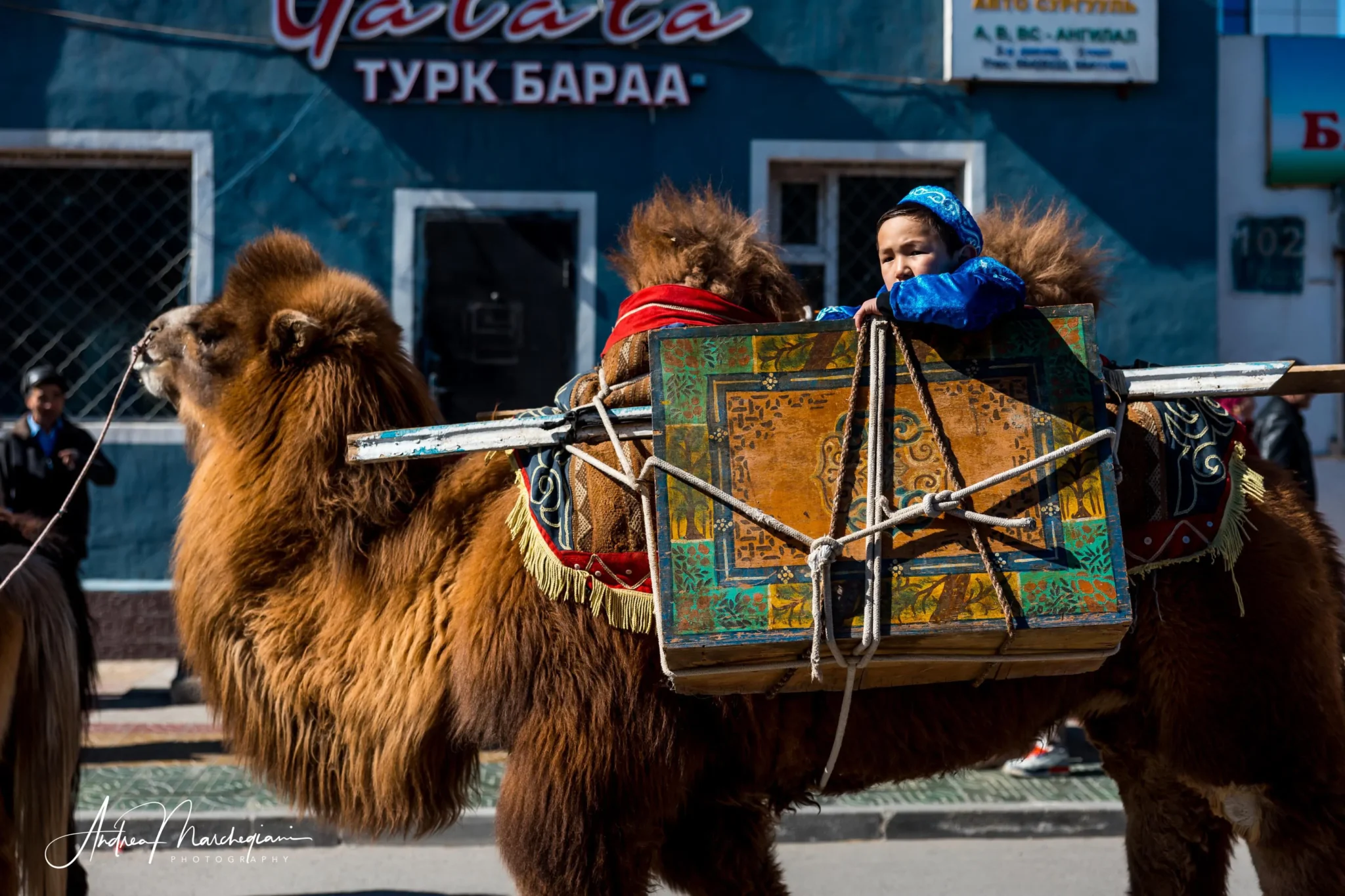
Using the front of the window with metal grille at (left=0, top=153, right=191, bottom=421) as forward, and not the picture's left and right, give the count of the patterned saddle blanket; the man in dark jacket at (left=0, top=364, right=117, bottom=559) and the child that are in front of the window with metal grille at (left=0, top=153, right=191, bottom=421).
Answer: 3

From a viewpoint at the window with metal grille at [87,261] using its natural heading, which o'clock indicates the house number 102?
The house number 102 is roughly at 10 o'clock from the window with metal grille.

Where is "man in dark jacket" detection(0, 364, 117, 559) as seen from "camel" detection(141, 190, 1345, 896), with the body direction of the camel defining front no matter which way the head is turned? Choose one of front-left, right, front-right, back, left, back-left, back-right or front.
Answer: front-right

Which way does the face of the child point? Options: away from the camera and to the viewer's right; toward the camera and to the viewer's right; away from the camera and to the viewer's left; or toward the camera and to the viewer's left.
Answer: toward the camera and to the viewer's left

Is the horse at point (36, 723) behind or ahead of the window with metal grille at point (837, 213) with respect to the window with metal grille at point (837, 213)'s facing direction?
ahead

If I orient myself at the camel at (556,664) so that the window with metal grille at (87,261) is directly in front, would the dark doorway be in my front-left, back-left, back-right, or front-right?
front-right

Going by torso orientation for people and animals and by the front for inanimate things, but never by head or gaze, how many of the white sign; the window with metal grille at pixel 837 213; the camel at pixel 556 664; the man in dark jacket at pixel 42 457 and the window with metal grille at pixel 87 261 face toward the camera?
4

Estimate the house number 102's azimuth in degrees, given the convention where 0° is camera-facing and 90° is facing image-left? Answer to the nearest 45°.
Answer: approximately 0°

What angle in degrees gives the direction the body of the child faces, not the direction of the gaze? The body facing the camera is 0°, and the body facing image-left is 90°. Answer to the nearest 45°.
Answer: approximately 45°

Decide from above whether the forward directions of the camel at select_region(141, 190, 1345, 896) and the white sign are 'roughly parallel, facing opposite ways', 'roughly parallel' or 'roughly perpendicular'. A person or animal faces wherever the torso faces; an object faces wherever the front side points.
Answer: roughly perpendicular

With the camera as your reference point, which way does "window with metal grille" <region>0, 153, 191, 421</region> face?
facing the viewer

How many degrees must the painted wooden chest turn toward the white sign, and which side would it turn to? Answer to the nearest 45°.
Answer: approximately 180°

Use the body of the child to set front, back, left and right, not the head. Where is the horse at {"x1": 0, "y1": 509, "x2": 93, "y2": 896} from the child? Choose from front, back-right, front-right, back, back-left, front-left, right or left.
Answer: front-right

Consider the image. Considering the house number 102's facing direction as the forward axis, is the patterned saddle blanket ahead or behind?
ahead

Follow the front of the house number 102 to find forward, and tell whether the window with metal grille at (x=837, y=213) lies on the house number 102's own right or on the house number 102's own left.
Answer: on the house number 102's own right

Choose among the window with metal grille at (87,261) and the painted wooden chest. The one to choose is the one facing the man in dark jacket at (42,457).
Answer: the window with metal grille

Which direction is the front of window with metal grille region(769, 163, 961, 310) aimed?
toward the camera

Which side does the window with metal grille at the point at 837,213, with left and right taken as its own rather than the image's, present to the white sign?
left

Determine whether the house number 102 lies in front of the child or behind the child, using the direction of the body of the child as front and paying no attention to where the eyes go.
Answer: behind
